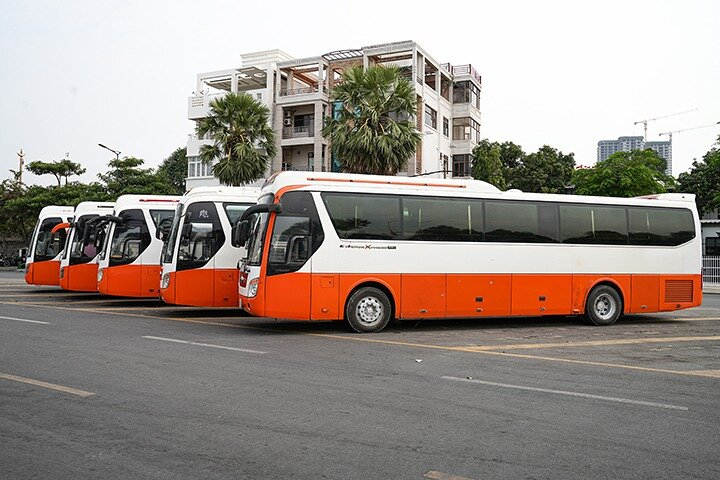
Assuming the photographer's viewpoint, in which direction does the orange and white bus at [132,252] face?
facing to the left of the viewer

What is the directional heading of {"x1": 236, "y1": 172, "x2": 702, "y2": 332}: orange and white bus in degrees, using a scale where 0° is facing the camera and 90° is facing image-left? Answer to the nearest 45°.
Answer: approximately 90°

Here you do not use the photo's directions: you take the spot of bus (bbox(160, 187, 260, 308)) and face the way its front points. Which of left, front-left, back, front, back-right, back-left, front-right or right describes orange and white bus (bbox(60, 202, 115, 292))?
front-right

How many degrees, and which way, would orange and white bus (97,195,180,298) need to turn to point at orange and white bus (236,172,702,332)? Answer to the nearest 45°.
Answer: approximately 135° to its left

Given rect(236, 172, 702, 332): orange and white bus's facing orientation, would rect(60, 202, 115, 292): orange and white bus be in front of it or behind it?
in front

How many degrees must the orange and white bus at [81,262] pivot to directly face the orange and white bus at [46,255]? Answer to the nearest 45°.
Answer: approximately 90° to its right

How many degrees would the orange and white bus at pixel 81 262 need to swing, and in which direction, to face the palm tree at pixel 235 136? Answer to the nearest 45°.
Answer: approximately 135° to its right

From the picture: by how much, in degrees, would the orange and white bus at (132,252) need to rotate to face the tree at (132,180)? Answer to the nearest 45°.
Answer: approximately 90° to its right

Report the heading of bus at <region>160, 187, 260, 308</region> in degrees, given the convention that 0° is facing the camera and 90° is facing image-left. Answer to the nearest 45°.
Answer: approximately 90°

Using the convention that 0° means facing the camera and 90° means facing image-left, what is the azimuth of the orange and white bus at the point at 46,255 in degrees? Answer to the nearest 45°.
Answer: approximately 90°
